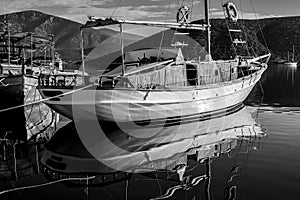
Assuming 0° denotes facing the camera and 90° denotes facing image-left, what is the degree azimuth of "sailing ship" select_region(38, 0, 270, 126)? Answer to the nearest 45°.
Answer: approximately 225°
